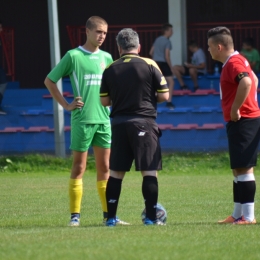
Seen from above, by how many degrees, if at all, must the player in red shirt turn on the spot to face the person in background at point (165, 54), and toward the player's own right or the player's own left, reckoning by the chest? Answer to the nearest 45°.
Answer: approximately 90° to the player's own right

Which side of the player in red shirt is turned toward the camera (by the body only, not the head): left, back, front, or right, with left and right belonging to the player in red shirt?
left

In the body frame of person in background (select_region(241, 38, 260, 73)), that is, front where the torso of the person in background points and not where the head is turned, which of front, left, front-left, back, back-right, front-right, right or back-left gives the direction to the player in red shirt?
front-left

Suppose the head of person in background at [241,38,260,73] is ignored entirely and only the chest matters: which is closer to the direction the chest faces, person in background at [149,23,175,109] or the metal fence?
the person in background

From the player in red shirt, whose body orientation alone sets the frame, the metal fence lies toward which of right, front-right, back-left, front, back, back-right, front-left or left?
right

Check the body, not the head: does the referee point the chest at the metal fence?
yes

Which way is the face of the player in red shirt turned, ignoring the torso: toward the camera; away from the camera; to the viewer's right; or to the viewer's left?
to the viewer's left

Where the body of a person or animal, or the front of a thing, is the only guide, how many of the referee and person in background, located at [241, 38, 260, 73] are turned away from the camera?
1

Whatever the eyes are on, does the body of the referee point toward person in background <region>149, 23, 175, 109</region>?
yes

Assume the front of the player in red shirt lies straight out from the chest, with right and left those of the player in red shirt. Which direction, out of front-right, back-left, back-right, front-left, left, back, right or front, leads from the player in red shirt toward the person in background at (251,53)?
right

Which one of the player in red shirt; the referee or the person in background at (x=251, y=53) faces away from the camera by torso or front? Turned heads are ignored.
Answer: the referee

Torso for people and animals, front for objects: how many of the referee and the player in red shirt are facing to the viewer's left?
1

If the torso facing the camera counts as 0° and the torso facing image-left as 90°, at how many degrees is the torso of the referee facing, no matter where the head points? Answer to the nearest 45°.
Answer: approximately 180°

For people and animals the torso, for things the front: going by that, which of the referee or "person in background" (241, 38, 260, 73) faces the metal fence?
the referee

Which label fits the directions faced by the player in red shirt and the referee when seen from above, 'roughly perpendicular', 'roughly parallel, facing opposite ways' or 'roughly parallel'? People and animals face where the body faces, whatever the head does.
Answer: roughly perpendicular
